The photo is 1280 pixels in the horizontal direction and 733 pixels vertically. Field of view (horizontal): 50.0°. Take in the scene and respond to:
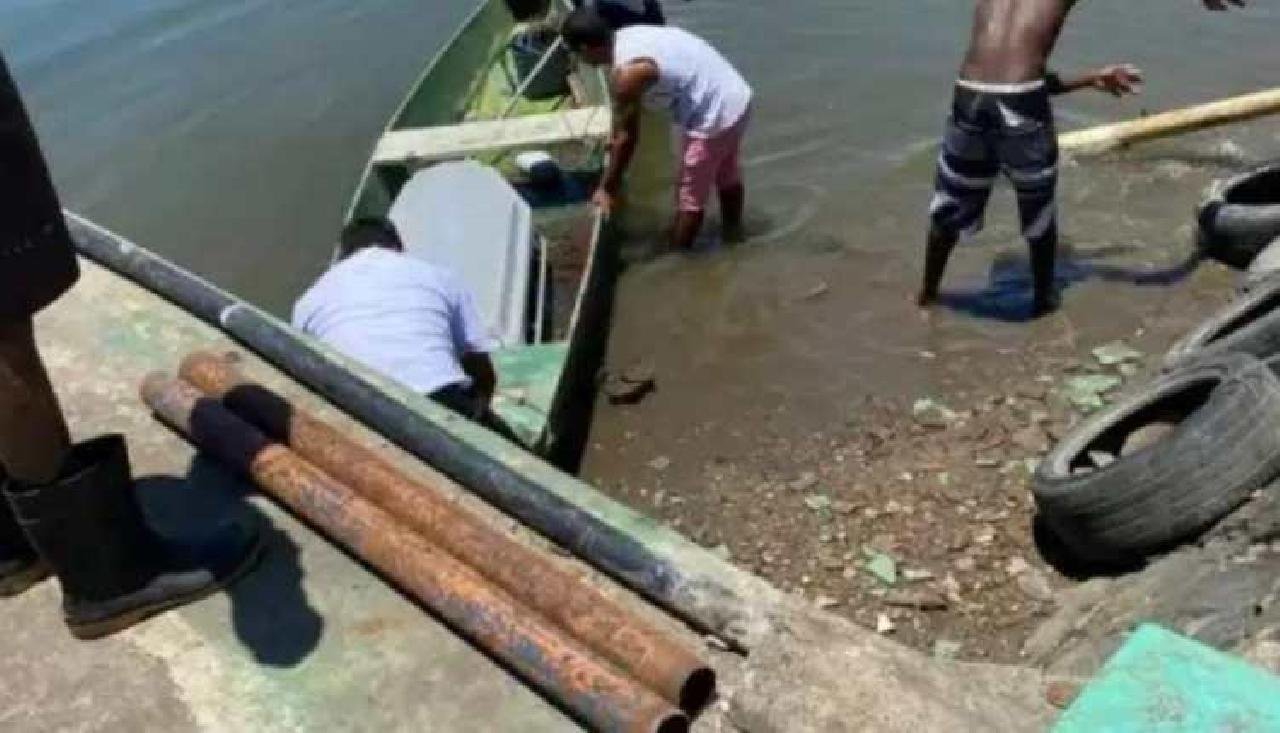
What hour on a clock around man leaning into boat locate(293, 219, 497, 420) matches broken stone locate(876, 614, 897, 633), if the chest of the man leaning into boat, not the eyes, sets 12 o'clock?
The broken stone is roughly at 4 o'clock from the man leaning into boat.

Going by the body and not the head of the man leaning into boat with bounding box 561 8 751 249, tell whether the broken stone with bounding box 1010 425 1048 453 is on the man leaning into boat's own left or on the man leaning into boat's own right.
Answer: on the man leaning into boat's own left

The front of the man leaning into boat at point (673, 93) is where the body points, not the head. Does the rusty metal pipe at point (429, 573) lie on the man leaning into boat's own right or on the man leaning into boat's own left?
on the man leaning into boat's own left

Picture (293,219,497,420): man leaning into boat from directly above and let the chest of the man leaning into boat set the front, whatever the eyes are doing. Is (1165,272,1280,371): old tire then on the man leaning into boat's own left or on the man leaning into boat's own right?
on the man leaning into boat's own right

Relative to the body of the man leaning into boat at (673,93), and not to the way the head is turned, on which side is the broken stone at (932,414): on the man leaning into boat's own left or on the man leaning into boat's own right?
on the man leaning into boat's own left

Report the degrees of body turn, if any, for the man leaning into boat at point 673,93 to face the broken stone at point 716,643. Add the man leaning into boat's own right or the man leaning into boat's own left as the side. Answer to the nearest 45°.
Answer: approximately 90° to the man leaning into boat's own left

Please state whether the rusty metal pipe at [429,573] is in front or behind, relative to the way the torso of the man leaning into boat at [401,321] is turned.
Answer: behind

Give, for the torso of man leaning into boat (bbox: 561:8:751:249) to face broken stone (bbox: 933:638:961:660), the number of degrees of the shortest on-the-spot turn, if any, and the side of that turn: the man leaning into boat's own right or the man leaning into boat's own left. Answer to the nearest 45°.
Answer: approximately 90° to the man leaning into boat's own left

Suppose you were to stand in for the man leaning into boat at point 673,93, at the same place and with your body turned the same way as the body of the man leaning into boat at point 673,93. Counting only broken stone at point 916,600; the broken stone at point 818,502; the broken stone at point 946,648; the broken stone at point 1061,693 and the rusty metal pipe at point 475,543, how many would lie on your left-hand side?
5

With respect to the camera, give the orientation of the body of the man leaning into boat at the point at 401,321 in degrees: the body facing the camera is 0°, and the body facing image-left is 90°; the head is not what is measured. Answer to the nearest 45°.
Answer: approximately 180°

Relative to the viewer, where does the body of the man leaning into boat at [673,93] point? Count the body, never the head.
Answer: to the viewer's left

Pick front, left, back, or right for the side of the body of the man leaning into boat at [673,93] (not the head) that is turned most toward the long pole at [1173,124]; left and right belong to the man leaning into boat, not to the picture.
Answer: back

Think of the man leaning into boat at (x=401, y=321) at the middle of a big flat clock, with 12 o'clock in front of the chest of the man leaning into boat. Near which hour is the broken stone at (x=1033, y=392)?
The broken stone is roughly at 3 o'clock from the man leaning into boat.

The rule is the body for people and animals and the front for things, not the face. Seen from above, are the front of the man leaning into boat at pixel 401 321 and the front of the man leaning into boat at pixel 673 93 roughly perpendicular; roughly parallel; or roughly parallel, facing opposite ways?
roughly perpendicular

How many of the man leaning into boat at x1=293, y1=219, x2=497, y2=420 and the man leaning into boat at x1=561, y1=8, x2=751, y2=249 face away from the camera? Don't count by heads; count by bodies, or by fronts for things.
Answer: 1

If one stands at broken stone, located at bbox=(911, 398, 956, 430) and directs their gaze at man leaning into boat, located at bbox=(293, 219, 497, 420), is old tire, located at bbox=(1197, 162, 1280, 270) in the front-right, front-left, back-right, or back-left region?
back-right
